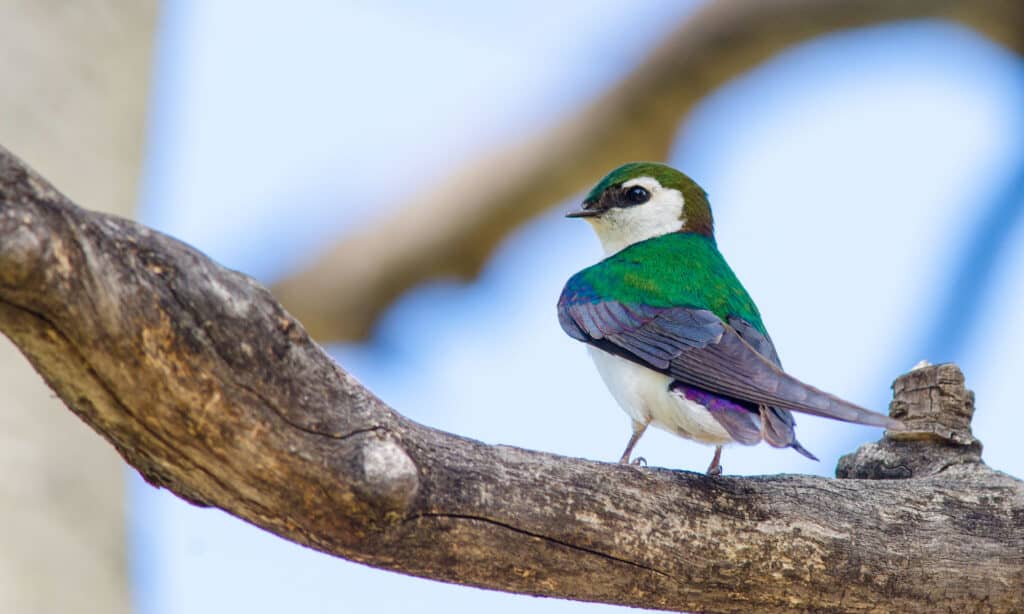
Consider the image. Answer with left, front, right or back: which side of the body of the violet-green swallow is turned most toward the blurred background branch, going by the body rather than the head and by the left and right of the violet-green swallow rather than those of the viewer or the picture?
front

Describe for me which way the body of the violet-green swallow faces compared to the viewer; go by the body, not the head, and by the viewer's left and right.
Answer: facing away from the viewer and to the left of the viewer
